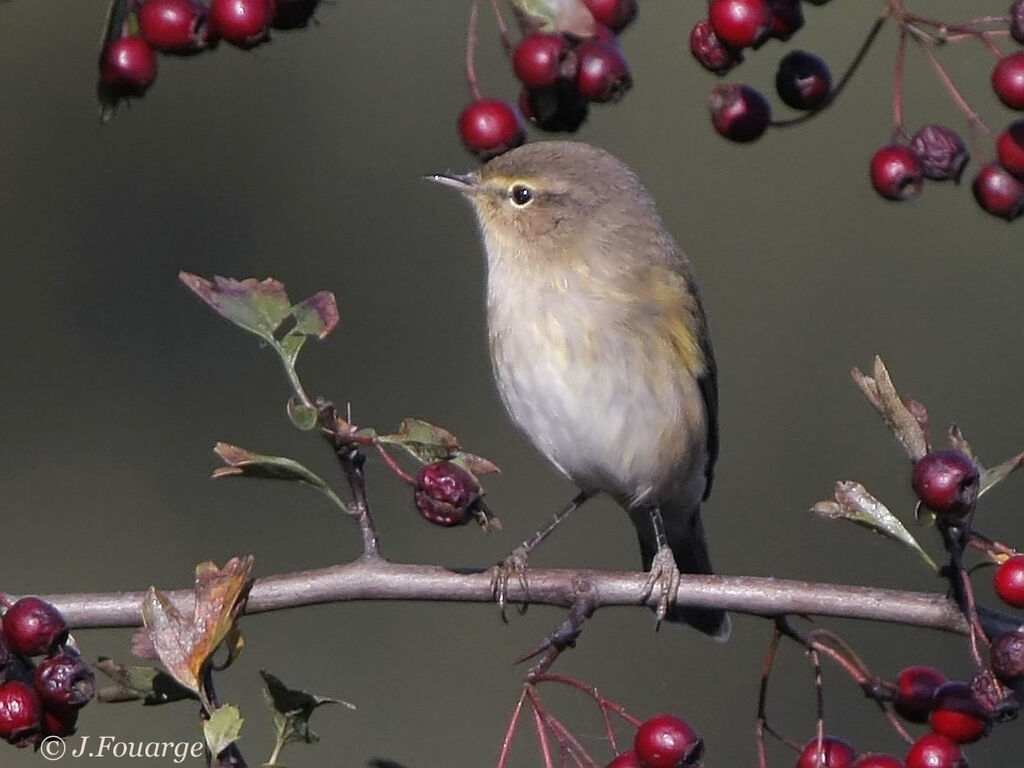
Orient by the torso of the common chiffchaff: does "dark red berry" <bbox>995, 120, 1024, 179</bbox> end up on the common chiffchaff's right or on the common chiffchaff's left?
on the common chiffchaff's left

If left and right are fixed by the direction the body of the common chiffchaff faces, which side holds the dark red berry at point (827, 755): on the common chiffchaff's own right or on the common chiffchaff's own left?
on the common chiffchaff's own left

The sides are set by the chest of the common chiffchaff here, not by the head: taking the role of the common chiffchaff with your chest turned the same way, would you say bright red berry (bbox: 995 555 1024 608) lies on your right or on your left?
on your left

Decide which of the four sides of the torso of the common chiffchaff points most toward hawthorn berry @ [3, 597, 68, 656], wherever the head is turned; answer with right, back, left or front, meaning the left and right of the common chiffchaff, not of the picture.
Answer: front

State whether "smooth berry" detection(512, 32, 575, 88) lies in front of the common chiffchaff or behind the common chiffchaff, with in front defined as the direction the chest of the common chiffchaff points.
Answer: in front

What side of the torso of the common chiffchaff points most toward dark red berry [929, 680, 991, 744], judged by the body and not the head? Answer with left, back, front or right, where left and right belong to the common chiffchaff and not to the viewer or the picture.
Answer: left

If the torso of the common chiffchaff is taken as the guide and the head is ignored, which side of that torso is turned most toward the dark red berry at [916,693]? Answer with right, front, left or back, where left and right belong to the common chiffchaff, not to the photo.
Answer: left

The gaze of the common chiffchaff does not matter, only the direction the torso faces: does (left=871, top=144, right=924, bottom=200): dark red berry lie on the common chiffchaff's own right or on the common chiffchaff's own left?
on the common chiffchaff's own left

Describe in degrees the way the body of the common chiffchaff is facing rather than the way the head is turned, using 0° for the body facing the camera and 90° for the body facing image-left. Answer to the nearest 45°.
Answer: approximately 45°
